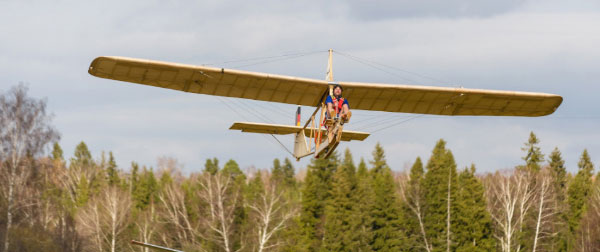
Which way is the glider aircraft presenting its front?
toward the camera

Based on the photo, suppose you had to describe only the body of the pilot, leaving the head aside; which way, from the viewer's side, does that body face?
toward the camera
